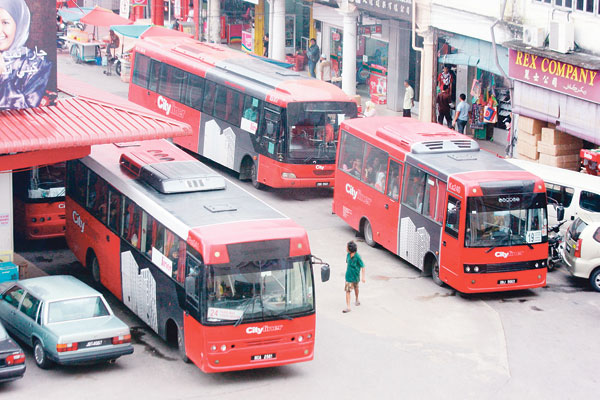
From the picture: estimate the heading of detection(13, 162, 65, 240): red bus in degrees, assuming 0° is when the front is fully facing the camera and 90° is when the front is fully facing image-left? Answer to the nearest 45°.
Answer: approximately 315°

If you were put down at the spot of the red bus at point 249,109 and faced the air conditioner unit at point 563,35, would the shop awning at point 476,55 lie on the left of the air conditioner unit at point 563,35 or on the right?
left

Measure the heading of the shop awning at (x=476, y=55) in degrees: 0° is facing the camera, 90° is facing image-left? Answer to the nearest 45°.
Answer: approximately 45°

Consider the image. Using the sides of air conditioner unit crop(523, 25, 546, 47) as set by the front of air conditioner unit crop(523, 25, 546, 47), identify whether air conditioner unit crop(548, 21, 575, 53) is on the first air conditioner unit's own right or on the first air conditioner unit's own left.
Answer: on the first air conditioner unit's own left

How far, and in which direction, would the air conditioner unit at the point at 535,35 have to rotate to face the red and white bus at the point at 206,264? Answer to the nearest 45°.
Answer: approximately 45° to its left

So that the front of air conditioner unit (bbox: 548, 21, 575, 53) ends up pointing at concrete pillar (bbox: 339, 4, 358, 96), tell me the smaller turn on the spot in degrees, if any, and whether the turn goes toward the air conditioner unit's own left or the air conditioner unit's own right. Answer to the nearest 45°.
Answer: approximately 90° to the air conditioner unit's own right

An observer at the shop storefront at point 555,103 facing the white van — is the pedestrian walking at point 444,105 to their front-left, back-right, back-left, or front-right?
back-right

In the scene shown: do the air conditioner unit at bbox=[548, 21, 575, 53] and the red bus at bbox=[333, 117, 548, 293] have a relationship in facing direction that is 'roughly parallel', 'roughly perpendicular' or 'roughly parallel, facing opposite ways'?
roughly perpendicular
